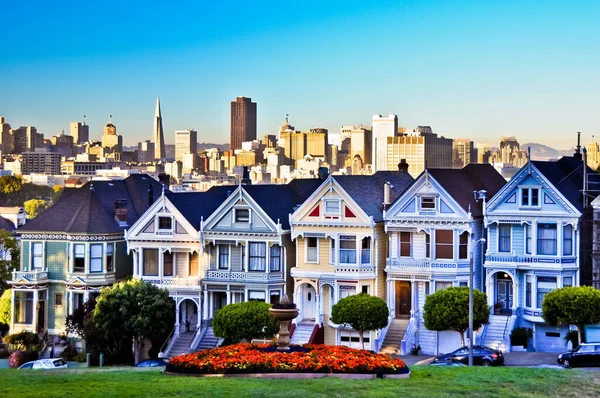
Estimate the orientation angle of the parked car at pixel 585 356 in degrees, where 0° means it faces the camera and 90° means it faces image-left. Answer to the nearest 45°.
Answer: approximately 90°

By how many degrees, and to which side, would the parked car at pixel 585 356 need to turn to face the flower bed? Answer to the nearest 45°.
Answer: approximately 45° to its left
